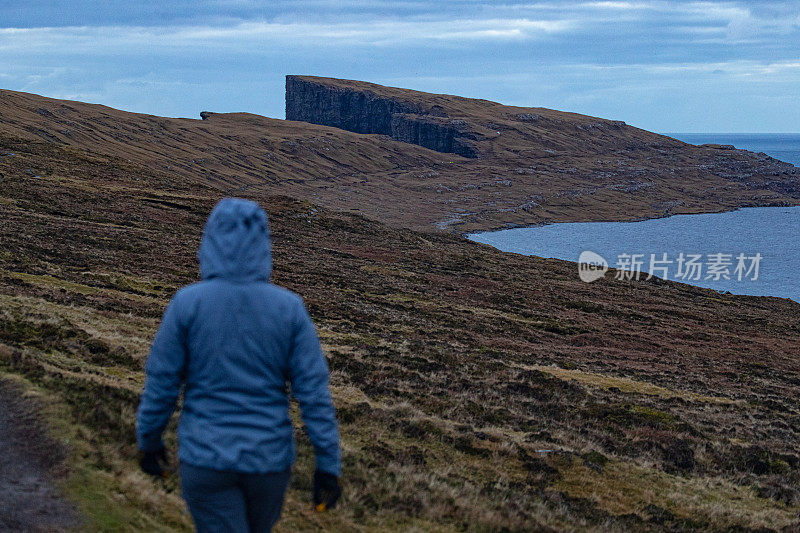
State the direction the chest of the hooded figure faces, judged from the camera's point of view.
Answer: away from the camera
